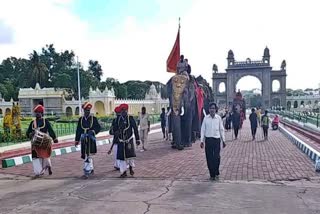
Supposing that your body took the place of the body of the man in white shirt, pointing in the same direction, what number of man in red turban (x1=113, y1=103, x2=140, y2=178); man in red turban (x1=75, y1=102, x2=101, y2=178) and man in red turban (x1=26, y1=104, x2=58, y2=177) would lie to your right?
3

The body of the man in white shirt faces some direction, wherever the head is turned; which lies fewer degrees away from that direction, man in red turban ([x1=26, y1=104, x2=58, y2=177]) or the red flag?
the man in red turban

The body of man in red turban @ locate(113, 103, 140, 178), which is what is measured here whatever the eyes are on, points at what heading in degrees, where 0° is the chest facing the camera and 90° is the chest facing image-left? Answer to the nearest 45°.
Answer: approximately 0°

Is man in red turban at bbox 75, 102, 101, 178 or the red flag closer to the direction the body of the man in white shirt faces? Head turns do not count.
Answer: the man in red turban

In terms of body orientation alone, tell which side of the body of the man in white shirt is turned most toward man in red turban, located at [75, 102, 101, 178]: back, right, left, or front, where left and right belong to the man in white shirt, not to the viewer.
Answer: right

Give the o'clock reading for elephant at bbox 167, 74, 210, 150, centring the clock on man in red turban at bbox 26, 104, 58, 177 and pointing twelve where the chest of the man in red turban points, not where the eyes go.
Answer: The elephant is roughly at 8 o'clock from the man in red turban.

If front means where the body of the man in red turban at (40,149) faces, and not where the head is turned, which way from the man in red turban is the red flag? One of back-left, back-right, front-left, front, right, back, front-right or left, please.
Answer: back-left

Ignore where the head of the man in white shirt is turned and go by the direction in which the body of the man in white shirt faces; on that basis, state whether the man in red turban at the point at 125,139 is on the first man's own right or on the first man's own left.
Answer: on the first man's own right
